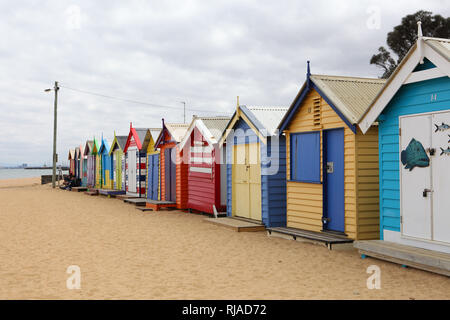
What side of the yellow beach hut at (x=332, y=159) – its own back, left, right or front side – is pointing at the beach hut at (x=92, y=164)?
right

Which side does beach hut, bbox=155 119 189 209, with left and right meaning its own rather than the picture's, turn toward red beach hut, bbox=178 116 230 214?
left

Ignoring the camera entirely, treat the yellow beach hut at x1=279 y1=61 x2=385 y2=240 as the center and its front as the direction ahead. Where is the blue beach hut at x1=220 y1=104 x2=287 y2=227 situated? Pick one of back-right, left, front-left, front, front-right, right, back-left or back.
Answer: right

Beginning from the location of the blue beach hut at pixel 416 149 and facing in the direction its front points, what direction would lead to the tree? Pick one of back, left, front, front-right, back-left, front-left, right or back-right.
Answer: back-right

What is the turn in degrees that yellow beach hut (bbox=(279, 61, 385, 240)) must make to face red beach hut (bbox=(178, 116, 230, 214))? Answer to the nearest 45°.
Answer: approximately 90° to its right

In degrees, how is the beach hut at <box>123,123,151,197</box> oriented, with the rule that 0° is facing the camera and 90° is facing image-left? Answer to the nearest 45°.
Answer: approximately 45°

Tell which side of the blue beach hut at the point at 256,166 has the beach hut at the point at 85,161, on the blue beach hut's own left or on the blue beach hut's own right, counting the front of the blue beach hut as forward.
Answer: on the blue beach hut's own right

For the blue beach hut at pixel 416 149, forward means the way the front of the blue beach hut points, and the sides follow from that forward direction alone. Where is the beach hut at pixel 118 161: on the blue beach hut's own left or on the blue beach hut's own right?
on the blue beach hut's own right

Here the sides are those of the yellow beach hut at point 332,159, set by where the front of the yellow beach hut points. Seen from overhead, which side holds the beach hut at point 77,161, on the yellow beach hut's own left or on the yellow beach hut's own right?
on the yellow beach hut's own right

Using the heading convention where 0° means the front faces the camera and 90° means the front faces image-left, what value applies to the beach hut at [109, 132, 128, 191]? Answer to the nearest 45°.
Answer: approximately 45°

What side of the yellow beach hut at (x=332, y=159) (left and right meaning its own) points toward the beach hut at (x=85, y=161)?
right
